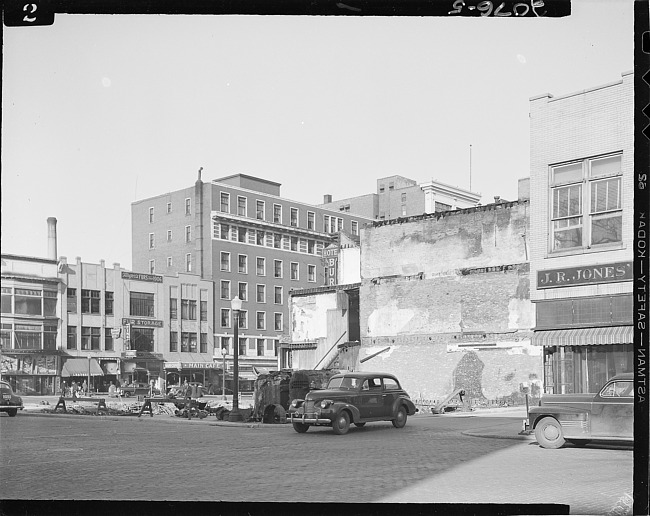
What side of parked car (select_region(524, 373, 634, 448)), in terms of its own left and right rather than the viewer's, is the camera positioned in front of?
left

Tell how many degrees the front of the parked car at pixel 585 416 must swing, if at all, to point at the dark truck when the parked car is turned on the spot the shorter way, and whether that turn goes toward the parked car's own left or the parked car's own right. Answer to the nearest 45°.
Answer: approximately 45° to the parked car's own right

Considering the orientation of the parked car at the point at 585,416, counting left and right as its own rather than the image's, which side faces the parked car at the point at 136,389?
front

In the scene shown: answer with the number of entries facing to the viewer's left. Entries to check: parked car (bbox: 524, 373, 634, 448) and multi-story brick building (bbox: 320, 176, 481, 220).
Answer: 1

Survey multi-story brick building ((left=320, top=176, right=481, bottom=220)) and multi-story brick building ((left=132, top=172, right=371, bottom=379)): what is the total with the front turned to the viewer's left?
0

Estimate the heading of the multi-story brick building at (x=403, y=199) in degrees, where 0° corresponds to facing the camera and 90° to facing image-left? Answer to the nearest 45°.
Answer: approximately 315°

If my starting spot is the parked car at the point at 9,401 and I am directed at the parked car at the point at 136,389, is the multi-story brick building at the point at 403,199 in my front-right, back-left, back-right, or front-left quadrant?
front-right

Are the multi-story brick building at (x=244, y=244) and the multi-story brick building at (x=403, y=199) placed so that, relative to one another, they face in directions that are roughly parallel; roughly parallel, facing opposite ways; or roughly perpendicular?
roughly parallel

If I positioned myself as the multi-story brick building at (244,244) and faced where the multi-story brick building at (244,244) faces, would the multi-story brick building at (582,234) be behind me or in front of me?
in front

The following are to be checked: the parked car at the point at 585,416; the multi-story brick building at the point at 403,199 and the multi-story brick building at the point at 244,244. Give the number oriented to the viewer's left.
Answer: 1
